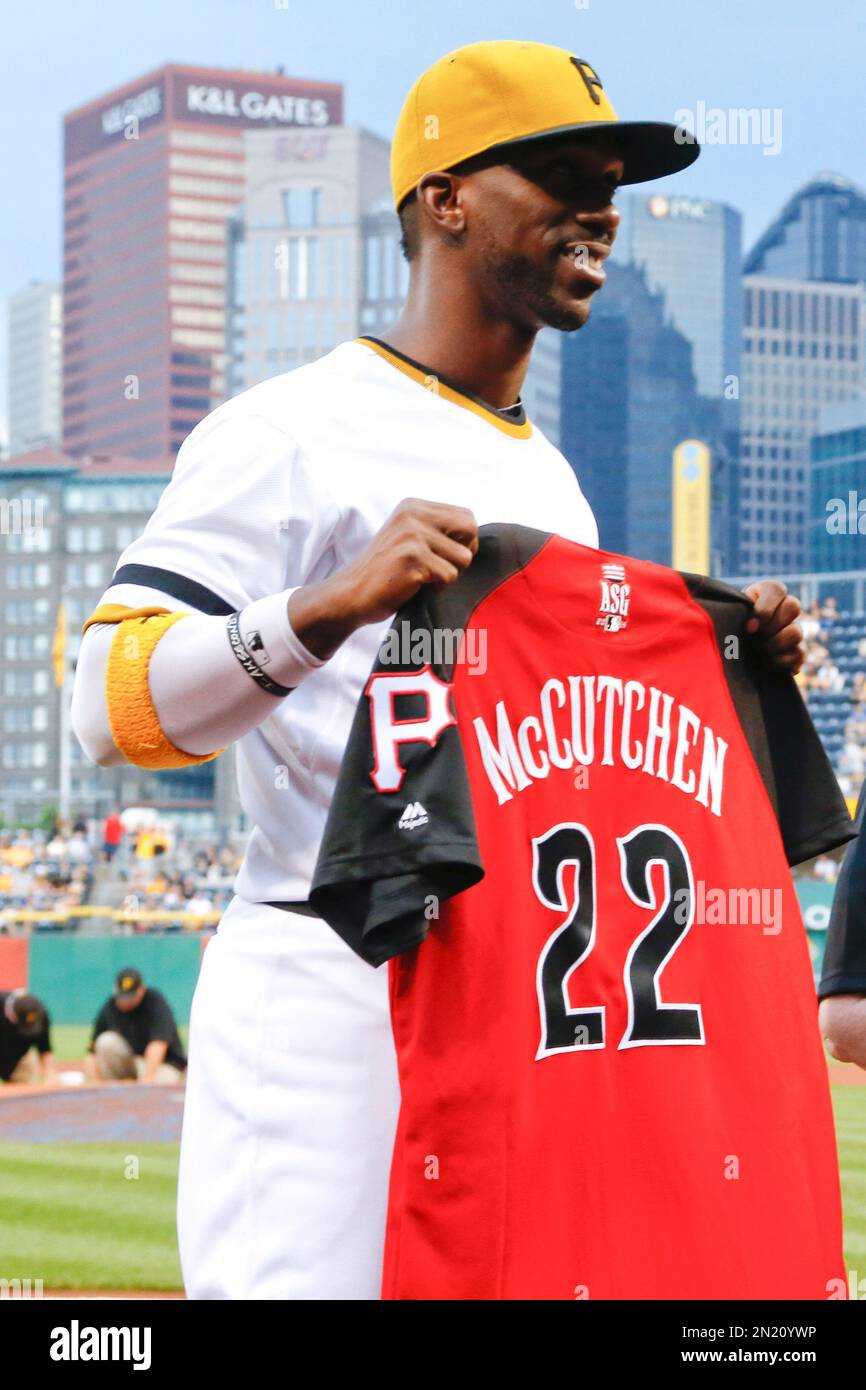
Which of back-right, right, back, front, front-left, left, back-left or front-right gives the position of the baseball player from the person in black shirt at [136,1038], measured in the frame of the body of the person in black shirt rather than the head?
front

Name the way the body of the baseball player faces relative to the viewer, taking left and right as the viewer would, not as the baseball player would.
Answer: facing the viewer and to the right of the viewer

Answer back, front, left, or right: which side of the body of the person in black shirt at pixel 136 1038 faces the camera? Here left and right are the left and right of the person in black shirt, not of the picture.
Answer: front

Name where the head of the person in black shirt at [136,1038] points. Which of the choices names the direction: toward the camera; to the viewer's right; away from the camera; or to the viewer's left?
toward the camera

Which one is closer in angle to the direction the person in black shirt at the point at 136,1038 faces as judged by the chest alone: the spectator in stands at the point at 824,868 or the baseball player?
the baseball player

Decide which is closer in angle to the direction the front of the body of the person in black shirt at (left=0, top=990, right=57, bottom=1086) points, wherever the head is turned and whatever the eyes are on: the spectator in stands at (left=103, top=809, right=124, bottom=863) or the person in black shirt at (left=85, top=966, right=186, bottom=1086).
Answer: the person in black shirt

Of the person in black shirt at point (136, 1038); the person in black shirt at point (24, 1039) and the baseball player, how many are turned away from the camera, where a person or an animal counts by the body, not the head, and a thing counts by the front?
0

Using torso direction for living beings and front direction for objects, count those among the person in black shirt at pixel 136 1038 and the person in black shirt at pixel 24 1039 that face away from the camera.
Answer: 0

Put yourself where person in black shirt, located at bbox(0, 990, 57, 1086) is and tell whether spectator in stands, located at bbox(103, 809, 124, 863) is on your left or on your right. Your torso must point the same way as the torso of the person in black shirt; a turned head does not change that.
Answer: on your left

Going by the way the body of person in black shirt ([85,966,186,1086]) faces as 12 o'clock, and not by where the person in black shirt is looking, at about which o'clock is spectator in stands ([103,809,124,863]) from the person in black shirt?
The spectator in stands is roughly at 6 o'clock from the person in black shirt.

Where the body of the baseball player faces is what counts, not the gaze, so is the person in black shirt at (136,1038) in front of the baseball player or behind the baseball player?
behind
